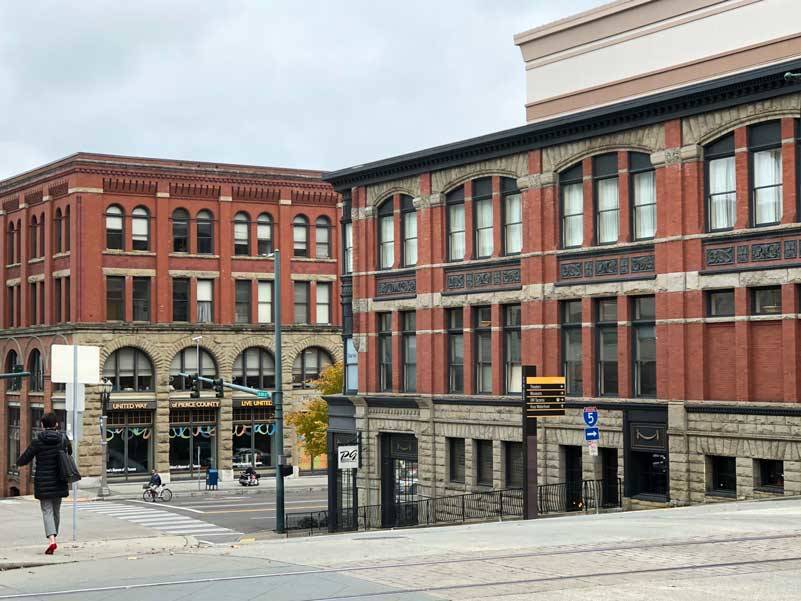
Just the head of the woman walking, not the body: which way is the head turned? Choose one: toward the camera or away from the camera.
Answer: away from the camera

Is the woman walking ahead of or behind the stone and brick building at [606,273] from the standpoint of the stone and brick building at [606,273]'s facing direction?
ahead

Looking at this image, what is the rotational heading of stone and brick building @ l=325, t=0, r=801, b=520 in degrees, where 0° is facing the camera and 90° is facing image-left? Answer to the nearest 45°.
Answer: approximately 45°

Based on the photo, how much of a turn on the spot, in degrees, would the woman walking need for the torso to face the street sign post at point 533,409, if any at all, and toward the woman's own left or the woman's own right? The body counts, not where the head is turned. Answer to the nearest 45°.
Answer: approximately 45° to the woman's own right

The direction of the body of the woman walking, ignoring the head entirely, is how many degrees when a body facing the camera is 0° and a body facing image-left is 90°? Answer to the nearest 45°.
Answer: approximately 180°

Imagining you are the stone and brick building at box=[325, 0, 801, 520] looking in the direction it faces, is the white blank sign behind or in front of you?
in front

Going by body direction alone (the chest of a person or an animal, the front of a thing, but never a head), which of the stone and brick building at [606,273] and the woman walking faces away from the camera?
the woman walking

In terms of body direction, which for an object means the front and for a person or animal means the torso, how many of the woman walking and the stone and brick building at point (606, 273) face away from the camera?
1
